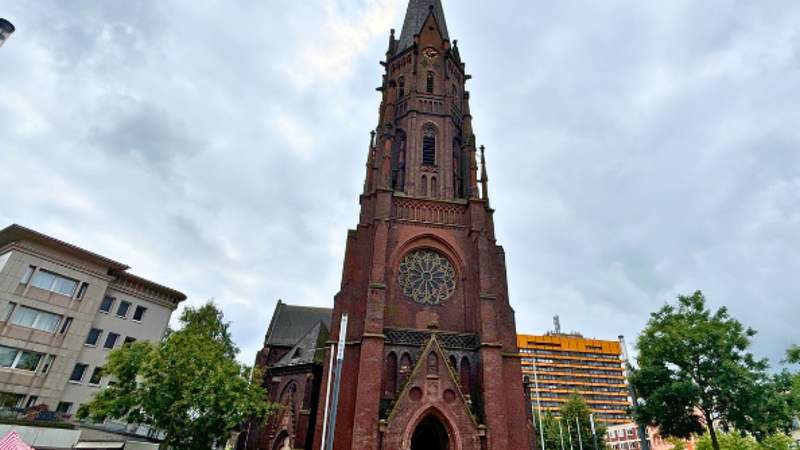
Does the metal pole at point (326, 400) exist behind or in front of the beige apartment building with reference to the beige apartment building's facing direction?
in front

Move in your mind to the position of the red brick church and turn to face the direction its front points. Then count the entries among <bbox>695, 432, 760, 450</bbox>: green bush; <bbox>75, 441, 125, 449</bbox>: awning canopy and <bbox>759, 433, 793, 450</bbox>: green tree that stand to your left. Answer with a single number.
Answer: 2

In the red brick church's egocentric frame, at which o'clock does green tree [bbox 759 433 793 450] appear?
The green tree is roughly at 9 o'clock from the red brick church.

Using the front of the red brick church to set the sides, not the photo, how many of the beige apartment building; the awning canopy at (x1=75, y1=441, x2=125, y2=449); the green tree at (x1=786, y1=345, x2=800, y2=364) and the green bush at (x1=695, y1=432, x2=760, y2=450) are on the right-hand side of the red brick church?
2

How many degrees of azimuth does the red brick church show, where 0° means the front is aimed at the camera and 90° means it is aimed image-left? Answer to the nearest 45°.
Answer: approximately 0°

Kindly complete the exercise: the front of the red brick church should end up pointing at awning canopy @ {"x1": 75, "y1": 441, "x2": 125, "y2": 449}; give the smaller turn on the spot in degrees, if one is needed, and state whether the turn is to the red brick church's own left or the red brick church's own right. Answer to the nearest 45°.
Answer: approximately 90° to the red brick church's own right

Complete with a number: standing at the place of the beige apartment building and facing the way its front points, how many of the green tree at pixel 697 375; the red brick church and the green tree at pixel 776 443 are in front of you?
3

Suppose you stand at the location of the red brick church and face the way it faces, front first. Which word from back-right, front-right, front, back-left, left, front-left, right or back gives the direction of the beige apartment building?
right

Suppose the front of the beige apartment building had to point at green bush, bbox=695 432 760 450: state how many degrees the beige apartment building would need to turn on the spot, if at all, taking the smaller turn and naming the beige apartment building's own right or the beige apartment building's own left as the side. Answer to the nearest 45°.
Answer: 0° — it already faces it

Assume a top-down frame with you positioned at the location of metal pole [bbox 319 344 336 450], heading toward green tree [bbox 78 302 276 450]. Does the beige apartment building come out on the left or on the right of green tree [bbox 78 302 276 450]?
right

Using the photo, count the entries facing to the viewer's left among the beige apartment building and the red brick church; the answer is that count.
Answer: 0

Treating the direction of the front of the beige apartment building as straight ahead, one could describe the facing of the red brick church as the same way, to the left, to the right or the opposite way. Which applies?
to the right
